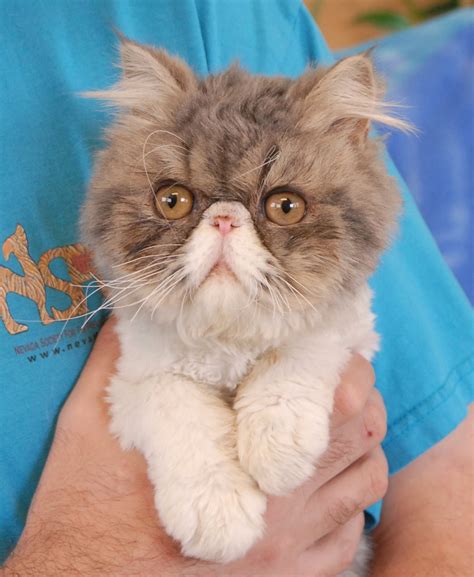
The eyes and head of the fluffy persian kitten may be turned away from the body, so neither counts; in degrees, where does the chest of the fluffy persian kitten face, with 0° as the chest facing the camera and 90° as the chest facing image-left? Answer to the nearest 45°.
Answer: approximately 0°
